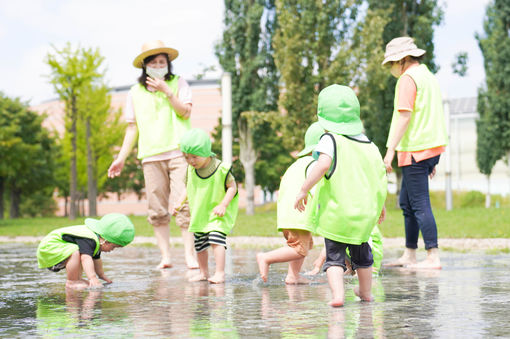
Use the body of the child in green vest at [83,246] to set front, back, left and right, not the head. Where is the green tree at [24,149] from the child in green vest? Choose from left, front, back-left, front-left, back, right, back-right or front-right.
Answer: left

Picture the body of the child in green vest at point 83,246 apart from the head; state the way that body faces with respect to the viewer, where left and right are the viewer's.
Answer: facing to the right of the viewer

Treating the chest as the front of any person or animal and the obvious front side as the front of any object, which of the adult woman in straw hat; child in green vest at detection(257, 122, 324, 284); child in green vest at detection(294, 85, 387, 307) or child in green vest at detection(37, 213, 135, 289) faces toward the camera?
the adult woman in straw hat

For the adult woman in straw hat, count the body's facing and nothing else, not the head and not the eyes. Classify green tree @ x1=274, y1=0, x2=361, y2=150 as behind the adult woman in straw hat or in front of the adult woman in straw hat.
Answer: behind

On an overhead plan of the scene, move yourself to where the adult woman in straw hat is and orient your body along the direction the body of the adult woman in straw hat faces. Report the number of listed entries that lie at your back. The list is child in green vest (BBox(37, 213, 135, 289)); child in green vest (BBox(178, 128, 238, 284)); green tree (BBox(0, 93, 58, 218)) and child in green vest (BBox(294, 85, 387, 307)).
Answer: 1

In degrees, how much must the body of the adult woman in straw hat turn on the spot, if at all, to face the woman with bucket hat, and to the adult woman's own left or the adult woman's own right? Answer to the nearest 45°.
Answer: approximately 45° to the adult woman's own left

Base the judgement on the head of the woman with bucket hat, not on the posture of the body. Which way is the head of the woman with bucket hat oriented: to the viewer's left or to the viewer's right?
to the viewer's left

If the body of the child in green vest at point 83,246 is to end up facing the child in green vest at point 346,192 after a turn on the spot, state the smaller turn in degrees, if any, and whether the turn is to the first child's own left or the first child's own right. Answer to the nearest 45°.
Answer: approximately 45° to the first child's own right

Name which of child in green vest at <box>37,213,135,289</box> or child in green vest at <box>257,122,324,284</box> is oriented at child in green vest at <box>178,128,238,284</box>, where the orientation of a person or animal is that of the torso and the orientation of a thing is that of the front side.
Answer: child in green vest at <box>37,213,135,289</box>

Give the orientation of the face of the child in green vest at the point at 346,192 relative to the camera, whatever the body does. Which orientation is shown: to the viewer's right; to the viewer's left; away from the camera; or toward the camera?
away from the camera

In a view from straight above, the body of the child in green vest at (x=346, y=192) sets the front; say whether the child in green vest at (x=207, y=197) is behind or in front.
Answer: in front

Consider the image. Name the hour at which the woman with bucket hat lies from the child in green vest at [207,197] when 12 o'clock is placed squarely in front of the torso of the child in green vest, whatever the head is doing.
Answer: The woman with bucket hat is roughly at 7 o'clock from the child in green vest.

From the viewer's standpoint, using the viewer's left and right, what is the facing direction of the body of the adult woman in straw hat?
facing the viewer

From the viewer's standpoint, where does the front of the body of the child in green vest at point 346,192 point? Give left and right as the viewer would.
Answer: facing away from the viewer and to the left of the viewer

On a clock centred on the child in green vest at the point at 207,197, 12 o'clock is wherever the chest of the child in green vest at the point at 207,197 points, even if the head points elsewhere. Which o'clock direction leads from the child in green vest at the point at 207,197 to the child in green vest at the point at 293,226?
the child in green vest at the point at 293,226 is roughly at 9 o'clock from the child in green vest at the point at 207,197.

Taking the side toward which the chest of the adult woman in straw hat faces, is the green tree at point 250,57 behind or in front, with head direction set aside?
behind

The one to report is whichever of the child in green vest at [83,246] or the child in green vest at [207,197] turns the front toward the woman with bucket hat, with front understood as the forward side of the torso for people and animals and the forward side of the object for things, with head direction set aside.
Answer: the child in green vest at [83,246]
